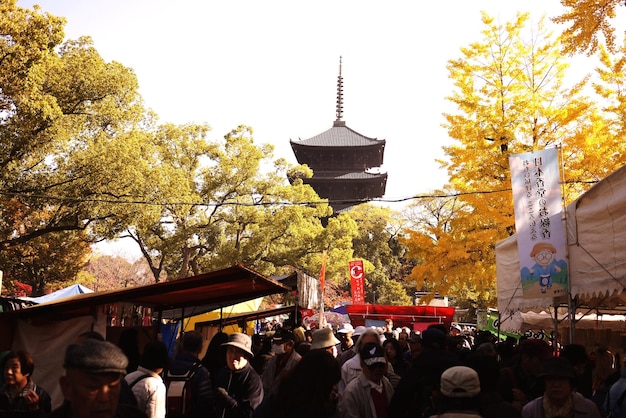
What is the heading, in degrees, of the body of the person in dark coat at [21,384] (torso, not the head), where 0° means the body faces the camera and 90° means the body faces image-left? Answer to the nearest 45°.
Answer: approximately 45°

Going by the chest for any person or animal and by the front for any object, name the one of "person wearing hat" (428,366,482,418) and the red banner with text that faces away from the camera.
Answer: the person wearing hat

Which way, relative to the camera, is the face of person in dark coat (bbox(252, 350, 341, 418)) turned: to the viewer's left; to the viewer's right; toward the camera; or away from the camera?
away from the camera

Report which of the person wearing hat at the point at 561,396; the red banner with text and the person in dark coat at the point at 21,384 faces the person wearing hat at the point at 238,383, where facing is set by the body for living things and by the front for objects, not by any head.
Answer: the red banner with text

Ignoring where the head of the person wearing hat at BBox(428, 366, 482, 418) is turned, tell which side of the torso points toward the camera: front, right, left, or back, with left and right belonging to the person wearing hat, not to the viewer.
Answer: back

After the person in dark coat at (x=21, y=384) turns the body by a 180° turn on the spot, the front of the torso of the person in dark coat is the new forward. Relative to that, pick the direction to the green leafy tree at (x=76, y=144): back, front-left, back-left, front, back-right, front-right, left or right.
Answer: front-left

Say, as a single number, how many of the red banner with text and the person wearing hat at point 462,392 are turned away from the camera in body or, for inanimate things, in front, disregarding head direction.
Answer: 1

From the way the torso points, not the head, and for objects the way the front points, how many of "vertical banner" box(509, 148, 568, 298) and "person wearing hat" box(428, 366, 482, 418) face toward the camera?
1

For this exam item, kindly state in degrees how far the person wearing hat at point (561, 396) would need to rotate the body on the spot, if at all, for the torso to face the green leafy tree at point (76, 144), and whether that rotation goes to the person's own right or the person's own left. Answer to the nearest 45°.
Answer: approximately 135° to the person's own right

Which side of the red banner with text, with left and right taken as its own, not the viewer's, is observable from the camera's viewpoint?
front

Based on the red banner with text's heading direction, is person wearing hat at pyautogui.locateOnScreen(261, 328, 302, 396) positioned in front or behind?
in front

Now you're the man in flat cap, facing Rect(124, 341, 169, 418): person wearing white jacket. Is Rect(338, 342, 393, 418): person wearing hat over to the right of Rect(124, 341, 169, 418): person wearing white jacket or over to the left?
right

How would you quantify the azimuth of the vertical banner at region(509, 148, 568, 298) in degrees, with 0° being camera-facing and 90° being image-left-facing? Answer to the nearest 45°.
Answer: approximately 0°
